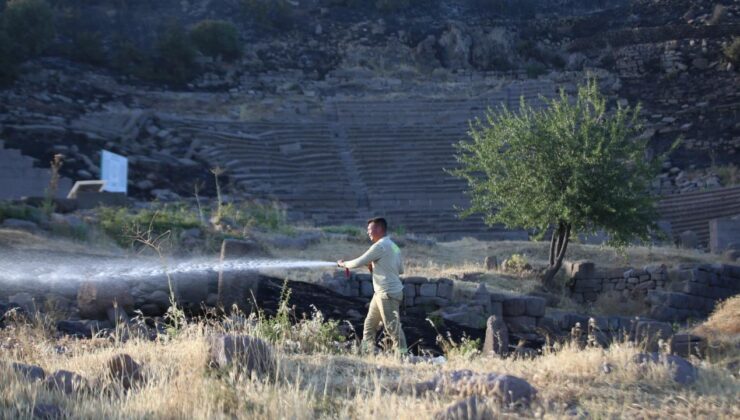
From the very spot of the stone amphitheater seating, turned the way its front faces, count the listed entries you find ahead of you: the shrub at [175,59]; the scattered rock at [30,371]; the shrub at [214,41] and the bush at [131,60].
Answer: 1

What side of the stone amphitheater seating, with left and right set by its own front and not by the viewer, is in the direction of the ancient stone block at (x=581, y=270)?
front

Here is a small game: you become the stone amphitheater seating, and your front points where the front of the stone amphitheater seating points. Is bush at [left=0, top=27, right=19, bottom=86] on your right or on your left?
on your right

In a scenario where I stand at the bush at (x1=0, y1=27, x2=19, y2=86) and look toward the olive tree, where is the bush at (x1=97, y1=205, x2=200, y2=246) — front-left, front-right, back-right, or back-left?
front-right

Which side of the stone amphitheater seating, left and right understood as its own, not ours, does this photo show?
front

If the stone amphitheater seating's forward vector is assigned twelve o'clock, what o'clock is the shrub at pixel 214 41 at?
The shrub is roughly at 5 o'clock from the stone amphitheater seating.

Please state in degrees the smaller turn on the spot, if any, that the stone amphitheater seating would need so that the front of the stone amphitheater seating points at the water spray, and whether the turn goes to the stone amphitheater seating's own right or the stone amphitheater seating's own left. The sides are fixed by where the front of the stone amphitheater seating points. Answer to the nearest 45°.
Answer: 0° — it already faces it

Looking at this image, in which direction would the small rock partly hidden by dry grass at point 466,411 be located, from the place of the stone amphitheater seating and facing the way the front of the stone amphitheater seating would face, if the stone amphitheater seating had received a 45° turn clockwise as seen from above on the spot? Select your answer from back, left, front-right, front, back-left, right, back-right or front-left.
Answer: front-left

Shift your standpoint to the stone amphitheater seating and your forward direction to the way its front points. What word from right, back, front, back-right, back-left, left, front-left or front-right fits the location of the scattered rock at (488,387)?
front

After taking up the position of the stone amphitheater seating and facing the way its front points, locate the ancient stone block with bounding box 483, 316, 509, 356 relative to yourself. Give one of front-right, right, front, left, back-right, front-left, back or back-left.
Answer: front

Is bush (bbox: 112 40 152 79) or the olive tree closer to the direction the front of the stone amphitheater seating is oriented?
the olive tree

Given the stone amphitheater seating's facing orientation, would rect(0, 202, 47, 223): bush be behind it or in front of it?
in front

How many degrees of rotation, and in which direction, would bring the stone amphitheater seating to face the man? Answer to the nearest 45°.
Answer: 0° — it already faces them

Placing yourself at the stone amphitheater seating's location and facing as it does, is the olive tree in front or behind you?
in front

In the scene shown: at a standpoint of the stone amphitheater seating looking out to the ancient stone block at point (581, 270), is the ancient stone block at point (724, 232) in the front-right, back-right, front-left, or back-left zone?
front-left

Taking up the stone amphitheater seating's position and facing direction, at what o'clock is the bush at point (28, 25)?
The bush is roughly at 4 o'clock from the stone amphitheater seating.

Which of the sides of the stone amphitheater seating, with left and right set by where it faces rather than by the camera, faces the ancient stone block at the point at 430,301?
front

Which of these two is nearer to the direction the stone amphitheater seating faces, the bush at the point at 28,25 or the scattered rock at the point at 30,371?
the scattered rock

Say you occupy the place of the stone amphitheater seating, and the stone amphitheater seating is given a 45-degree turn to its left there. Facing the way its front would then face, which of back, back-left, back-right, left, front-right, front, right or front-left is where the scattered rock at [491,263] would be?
front-right

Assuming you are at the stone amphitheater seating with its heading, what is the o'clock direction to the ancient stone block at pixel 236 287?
The ancient stone block is roughly at 12 o'clock from the stone amphitheater seating.
